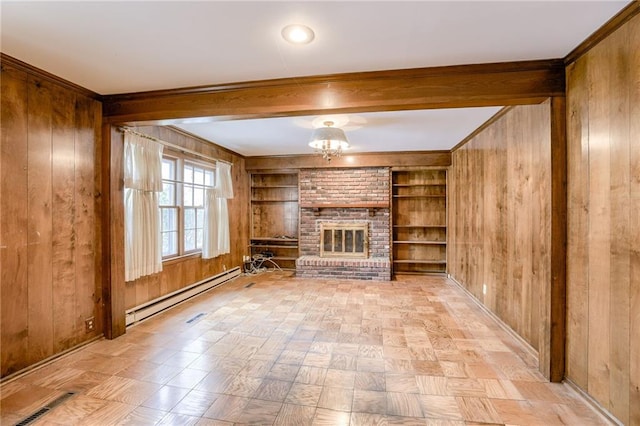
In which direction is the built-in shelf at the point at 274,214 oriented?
toward the camera

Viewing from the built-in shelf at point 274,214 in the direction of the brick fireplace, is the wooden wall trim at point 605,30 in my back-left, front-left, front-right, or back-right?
front-right

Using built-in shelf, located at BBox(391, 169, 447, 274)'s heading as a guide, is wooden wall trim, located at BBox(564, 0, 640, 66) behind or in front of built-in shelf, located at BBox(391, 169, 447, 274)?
in front

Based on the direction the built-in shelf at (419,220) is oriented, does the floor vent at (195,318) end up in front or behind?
in front

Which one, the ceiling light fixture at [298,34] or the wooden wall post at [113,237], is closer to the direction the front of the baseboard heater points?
the ceiling light fixture

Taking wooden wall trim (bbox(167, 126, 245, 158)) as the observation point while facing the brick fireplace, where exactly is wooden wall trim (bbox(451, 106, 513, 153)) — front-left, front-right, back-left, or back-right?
front-right

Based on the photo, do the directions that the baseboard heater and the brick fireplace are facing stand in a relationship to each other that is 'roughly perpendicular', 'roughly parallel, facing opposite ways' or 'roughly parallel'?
roughly perpendicular

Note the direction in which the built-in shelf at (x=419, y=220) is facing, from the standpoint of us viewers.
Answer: facing the viewer

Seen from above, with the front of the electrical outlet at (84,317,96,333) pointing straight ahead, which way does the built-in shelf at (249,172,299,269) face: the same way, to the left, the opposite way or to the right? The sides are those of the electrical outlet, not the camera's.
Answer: to the right

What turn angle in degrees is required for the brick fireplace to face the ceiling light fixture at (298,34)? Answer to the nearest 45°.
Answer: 0° — it already faces it

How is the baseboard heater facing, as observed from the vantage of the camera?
facing the viewer and to the right of the viewer

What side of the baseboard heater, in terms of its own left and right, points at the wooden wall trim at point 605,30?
front

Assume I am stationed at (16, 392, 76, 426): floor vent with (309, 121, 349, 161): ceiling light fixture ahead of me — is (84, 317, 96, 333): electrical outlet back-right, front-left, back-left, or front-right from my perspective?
front-left

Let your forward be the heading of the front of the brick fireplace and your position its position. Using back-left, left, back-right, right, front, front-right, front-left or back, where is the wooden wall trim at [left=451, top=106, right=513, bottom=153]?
front-left
